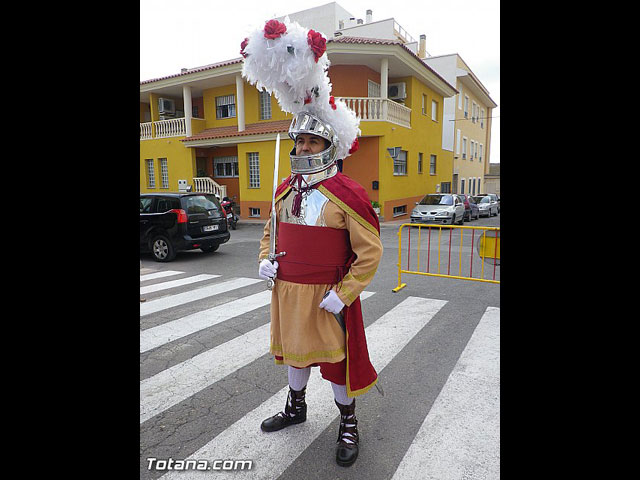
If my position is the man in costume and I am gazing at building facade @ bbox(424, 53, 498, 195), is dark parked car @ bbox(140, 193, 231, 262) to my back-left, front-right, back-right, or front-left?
front-left

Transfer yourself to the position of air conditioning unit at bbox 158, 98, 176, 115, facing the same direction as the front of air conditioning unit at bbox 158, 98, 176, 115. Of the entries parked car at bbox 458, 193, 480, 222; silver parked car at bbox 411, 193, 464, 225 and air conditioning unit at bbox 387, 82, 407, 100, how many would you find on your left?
3

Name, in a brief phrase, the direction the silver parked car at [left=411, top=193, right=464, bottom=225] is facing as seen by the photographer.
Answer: facing the viewer and to the left of the viewer

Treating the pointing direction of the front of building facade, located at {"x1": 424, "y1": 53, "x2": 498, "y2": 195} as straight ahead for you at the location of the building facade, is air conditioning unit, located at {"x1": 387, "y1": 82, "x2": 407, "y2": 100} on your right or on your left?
on your right

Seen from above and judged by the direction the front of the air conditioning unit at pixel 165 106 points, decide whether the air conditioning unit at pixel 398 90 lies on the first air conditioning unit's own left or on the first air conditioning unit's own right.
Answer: on the first air conditioning unit's own left

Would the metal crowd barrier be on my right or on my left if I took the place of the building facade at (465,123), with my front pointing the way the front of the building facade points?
on my right
